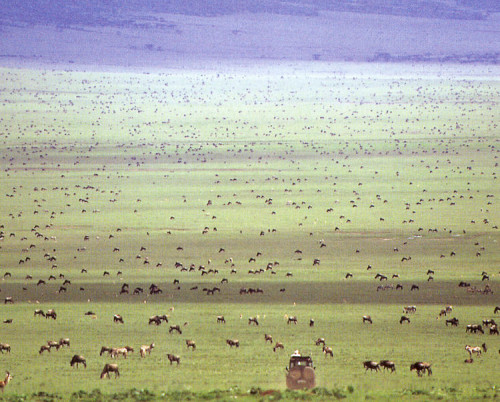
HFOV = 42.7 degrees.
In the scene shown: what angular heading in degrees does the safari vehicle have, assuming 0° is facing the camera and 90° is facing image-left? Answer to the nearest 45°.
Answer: approximately 180°

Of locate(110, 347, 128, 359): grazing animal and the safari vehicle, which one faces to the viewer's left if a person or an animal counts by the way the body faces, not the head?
the grazing animal

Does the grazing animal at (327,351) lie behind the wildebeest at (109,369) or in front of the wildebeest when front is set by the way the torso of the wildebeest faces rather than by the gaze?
behind

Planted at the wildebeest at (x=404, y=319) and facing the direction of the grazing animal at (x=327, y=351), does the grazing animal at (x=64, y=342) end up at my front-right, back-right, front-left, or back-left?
front-right

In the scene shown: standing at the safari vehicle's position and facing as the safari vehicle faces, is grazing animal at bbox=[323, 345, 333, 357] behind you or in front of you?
in front

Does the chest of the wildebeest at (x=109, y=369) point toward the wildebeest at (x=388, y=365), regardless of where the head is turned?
no

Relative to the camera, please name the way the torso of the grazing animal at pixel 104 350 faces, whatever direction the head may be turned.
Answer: to the viewer's left

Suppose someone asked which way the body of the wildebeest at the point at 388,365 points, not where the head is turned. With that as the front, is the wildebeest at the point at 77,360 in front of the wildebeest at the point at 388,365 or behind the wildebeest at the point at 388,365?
in front

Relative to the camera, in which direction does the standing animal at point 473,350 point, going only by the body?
to the viewer's left

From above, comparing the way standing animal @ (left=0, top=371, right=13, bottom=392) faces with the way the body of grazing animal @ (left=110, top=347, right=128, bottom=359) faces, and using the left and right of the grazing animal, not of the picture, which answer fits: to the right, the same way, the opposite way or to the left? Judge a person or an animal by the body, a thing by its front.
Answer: the opposite way

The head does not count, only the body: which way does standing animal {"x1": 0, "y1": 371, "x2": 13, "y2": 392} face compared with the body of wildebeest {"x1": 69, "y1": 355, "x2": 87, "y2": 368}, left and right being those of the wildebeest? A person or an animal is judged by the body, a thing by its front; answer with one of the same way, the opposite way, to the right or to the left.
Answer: the opposite way

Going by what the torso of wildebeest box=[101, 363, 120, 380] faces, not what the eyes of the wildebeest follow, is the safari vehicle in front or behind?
behind

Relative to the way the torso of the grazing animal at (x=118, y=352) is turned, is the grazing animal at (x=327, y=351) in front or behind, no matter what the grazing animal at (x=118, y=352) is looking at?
behind

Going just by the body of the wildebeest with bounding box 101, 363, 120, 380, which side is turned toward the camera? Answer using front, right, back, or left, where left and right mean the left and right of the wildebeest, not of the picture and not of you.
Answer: left
